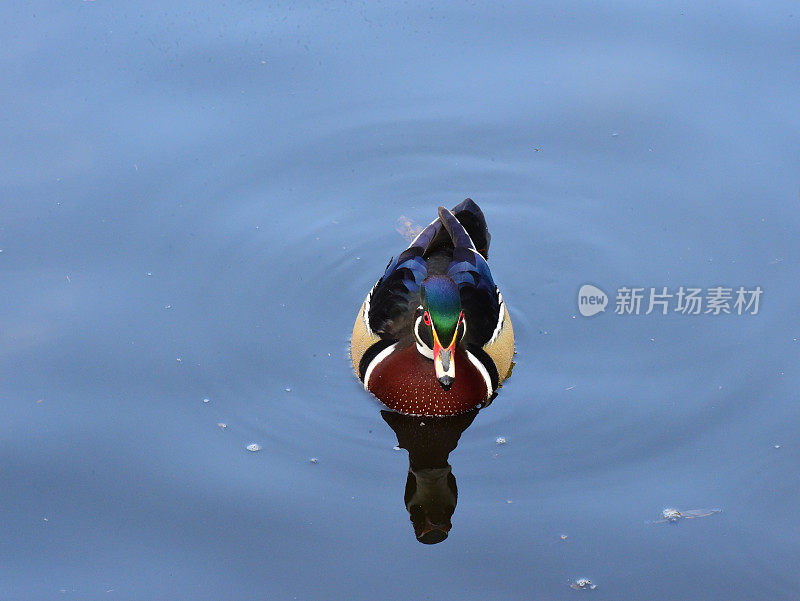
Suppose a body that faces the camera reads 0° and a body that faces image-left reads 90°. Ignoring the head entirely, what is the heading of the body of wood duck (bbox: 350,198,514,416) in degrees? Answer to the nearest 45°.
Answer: approximately 0°
